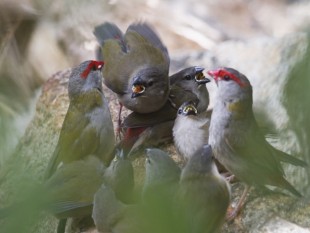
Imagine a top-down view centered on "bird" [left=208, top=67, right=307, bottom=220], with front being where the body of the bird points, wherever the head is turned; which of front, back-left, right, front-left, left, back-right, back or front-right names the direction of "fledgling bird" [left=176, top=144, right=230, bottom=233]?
left

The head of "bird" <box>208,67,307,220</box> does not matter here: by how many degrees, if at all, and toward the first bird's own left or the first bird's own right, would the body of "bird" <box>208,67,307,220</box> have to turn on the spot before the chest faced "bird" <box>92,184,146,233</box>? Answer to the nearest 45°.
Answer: approximately 45° to the first bird's own left

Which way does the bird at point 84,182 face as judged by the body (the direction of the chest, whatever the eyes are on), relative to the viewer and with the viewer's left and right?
facing to the right of the viewer

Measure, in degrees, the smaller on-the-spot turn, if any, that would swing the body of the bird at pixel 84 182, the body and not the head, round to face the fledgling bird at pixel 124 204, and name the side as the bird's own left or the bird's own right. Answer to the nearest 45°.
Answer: approximately 45° to the bird's own right

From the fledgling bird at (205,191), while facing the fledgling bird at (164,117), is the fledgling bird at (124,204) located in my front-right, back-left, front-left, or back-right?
front-left

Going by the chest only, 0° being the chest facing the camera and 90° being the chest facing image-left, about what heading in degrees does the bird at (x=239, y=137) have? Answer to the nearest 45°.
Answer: approximately 90°
